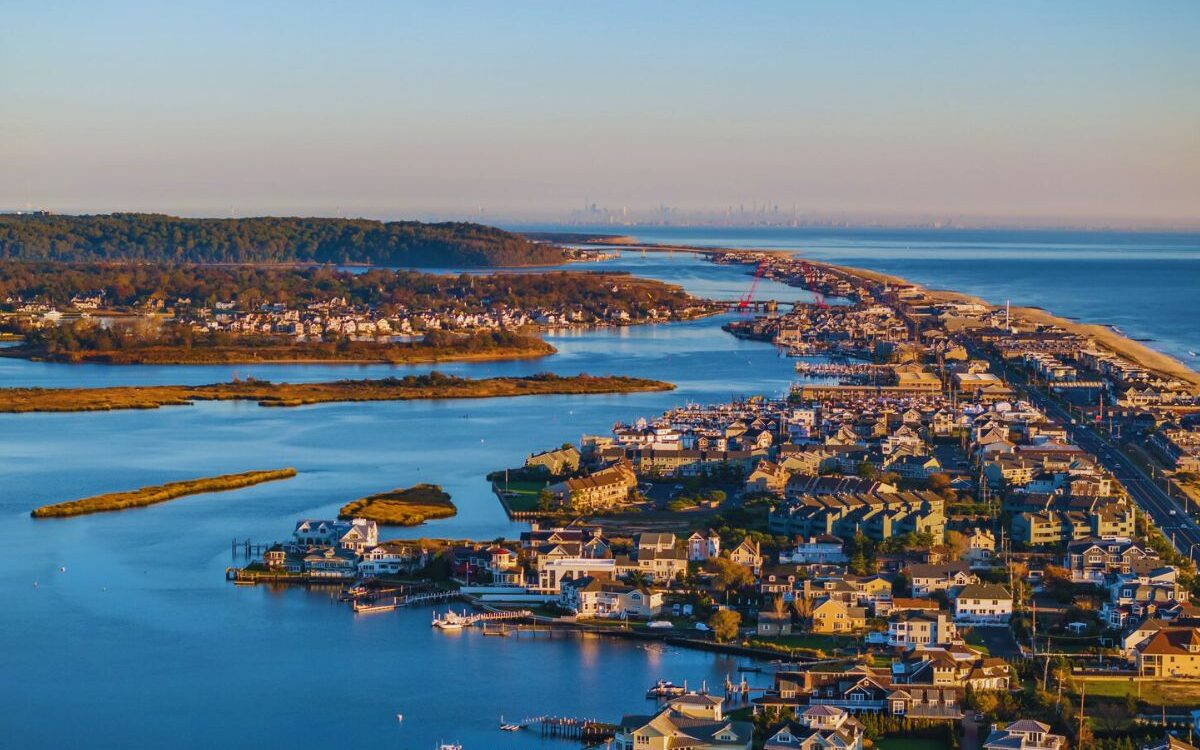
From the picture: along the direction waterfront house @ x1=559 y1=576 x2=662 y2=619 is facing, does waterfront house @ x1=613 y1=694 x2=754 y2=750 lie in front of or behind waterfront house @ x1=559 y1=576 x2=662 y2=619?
in front

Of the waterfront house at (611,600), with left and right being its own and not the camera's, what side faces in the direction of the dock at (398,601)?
right

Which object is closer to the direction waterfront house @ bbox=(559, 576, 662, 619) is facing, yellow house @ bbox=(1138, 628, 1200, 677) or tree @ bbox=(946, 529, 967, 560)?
the yellow house

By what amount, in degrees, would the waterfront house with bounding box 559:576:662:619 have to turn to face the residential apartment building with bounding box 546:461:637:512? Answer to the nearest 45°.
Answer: approximately 180°

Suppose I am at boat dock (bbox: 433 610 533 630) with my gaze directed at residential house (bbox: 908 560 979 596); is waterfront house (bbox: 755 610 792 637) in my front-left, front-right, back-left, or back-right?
front-right

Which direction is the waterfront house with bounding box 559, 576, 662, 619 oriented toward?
toward the camera

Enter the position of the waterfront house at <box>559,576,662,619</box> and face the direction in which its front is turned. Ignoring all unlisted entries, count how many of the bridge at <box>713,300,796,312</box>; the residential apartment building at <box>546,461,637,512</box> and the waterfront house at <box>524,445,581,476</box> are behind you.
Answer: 3

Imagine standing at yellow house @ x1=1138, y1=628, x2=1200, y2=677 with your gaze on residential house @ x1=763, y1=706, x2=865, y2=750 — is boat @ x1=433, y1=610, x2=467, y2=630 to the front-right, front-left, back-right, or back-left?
front-right

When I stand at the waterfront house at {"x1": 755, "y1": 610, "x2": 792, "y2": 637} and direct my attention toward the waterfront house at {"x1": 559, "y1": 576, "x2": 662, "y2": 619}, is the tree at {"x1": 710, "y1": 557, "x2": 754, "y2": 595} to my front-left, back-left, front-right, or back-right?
front-right

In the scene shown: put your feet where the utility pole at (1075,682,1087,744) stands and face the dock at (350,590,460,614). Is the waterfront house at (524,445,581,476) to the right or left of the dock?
right

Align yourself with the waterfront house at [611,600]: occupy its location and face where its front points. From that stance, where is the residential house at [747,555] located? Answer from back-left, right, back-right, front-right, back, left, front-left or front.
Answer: back-left

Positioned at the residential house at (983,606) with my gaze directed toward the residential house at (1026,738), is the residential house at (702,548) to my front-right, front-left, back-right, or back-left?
back-right

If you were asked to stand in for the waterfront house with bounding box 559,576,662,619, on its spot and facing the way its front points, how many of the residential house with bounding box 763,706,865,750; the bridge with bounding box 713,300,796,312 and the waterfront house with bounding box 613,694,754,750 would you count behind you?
1

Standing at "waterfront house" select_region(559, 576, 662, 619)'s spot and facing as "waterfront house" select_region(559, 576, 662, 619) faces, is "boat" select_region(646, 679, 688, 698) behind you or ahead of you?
ahead

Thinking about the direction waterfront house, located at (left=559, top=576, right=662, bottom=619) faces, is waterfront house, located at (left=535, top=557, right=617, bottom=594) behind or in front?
behind

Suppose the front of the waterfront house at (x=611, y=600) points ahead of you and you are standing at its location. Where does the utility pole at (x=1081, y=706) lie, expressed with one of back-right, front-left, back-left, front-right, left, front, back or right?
front-left

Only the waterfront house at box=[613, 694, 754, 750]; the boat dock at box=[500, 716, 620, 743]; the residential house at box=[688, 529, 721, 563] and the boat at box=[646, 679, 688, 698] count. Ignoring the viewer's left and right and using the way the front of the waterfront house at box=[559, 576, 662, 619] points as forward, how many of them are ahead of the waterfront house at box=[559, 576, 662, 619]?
3

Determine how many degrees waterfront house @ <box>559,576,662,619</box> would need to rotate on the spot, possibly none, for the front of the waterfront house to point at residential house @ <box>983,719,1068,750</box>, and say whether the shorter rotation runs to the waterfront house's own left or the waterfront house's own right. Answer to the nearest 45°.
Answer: approximately 45° to the waterfront house's own left
